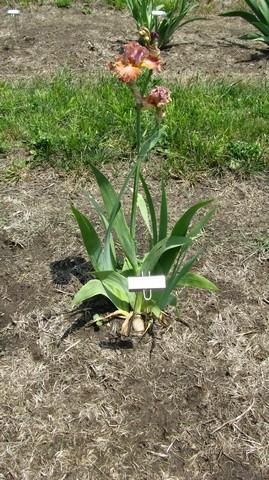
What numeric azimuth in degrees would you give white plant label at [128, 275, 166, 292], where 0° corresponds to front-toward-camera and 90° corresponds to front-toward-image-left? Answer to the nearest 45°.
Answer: approximately 0°
